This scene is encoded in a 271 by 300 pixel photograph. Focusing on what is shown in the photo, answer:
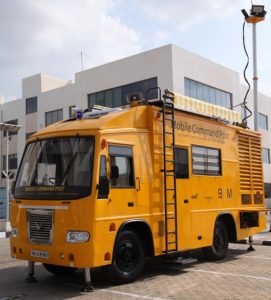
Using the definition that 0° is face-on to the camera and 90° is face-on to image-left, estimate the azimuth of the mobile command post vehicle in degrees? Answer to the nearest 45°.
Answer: approximately 45°

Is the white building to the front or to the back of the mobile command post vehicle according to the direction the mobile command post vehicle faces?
to the back
